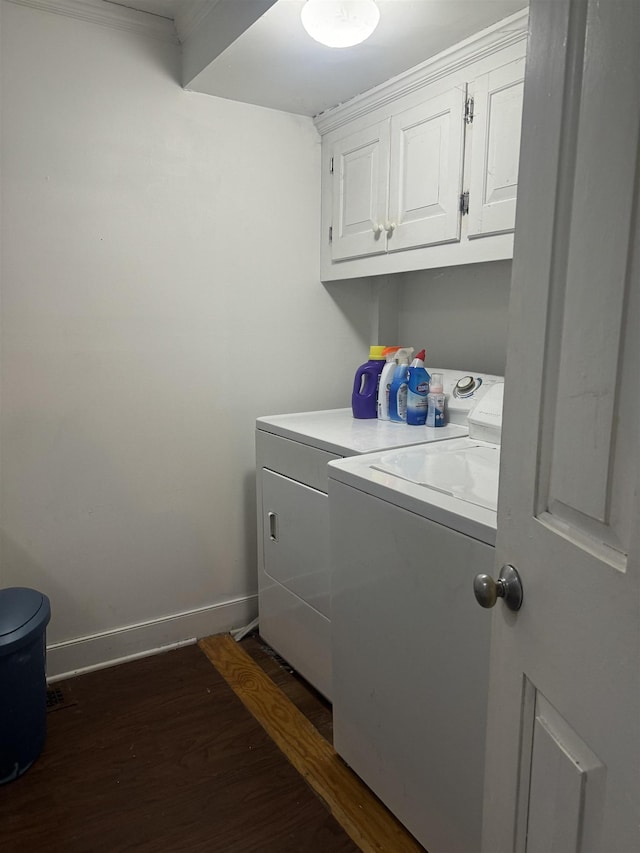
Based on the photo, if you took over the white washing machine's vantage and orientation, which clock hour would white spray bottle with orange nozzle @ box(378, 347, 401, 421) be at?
The white spray bottle with orange nozzle is roughly at 4 o'clock from the white washing machine.

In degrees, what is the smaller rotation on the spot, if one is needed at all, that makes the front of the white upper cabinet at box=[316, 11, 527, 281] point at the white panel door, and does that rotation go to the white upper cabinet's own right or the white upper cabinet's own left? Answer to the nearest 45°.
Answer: approximately 45° to the white upper cabinet's own left

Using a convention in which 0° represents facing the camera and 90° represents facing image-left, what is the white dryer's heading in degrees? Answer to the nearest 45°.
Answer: approximately 45°

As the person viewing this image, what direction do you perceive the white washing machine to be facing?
facing the viewer and to the left of the viewer

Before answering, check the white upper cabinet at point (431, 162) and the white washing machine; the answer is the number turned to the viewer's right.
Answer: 0

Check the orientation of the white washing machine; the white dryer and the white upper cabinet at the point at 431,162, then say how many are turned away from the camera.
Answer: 0

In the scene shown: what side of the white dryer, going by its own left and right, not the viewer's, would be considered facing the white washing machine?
left

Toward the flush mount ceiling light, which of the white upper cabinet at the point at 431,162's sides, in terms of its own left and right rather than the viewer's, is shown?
front
